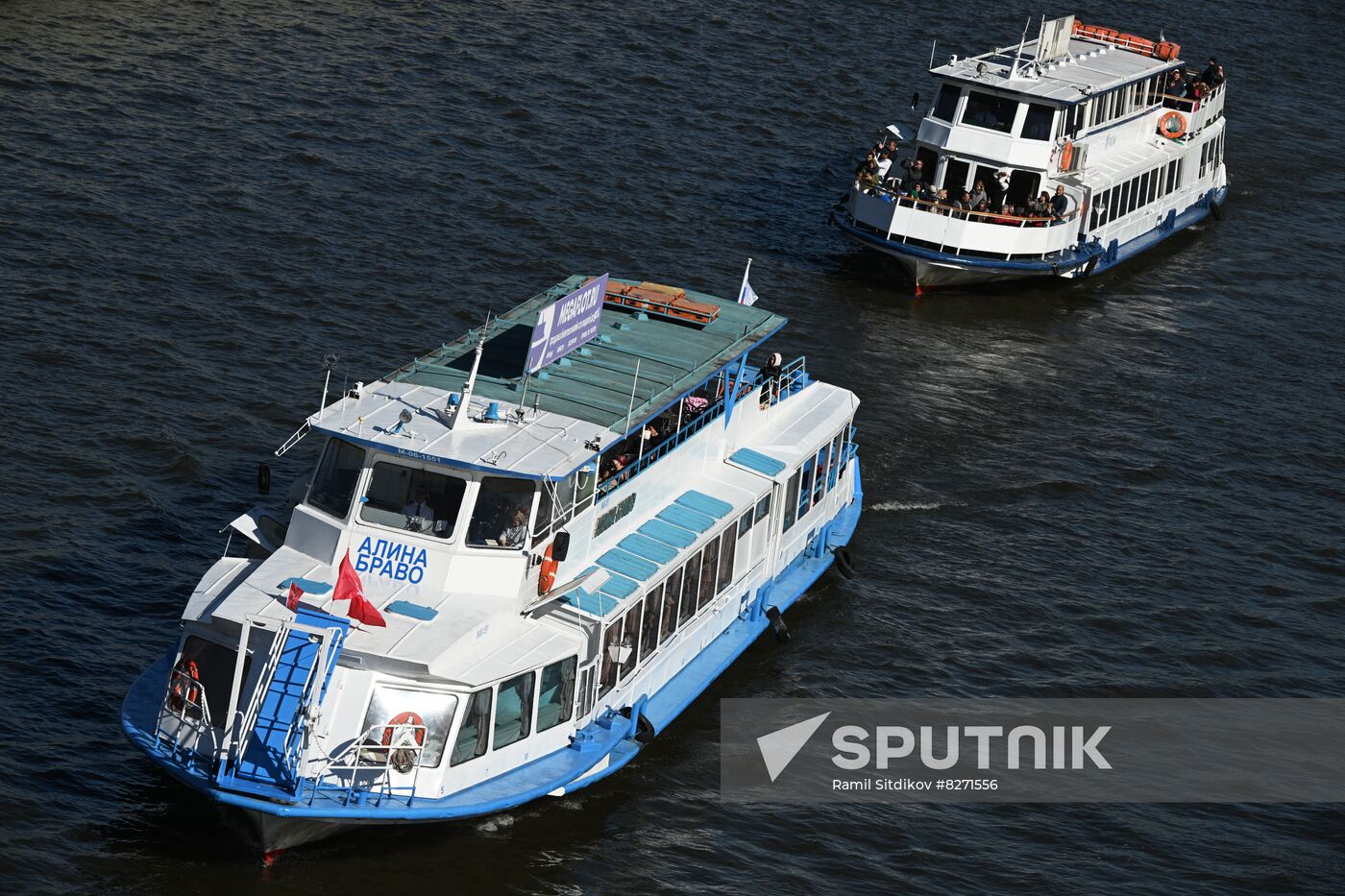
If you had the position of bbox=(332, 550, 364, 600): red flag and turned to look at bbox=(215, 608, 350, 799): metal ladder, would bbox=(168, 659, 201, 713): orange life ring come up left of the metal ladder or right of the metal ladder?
right

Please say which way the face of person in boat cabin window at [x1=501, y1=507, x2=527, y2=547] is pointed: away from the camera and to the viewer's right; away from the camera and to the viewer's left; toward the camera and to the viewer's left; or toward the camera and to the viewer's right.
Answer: toward the camera and to the viewer's left

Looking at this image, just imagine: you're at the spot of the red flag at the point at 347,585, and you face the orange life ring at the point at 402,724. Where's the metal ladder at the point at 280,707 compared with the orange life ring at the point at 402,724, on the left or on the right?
right

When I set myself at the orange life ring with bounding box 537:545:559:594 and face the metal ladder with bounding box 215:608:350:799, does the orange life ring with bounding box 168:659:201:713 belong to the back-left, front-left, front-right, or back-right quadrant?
front-right
